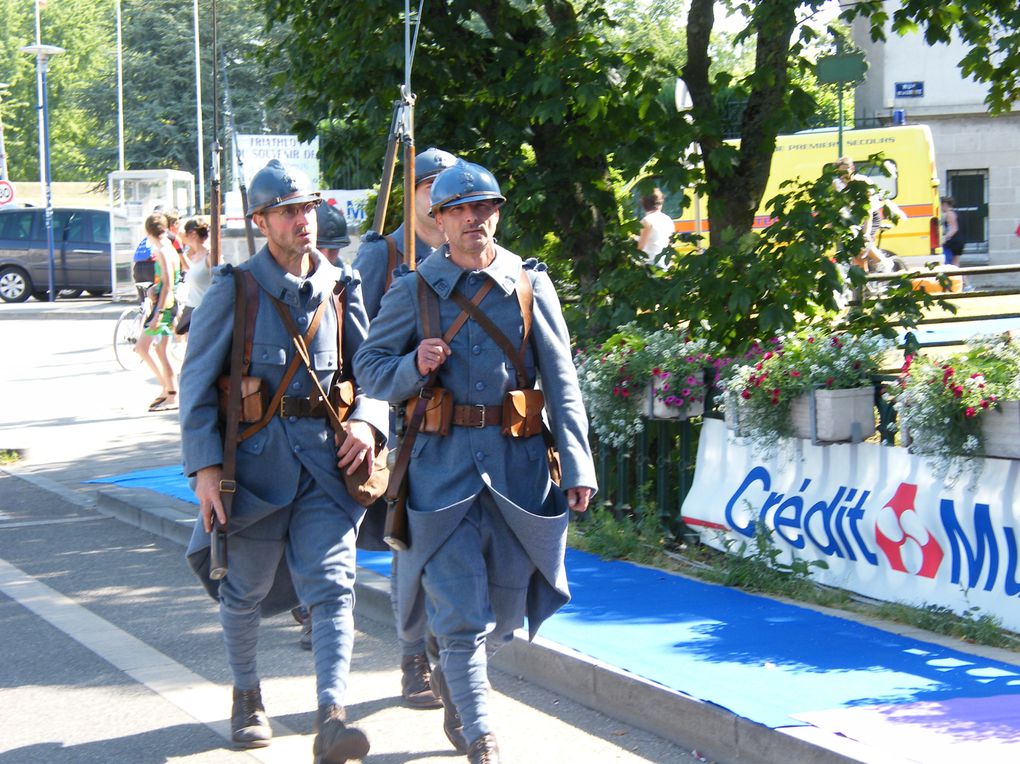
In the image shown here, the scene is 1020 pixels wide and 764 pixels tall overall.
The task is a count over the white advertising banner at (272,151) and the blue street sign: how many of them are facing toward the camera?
2

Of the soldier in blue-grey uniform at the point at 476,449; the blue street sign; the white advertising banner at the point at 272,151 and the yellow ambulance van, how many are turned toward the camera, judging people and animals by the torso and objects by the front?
3

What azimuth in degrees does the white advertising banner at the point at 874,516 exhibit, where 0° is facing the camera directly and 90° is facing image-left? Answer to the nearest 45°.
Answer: approximately 45°

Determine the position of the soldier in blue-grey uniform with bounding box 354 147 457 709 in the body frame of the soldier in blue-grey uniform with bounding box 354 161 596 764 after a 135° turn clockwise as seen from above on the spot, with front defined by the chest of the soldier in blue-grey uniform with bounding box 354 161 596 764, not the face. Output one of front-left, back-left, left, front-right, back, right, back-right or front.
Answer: front-right

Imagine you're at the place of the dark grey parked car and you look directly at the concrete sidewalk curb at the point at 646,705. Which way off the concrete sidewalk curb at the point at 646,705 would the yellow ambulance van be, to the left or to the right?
left
